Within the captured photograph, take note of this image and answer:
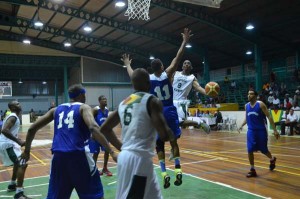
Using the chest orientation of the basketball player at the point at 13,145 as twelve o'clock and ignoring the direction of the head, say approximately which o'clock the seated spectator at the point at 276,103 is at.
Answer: The seated spectator is roughly at 11 o'clock from the basketball player.

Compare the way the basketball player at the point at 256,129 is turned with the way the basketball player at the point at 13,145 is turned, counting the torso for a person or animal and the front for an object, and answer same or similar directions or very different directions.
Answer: very different directions

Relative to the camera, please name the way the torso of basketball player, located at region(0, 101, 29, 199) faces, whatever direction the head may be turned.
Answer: to the viewer's right

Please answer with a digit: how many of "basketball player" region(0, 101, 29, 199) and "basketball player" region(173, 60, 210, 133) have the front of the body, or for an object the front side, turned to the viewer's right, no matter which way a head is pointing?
1

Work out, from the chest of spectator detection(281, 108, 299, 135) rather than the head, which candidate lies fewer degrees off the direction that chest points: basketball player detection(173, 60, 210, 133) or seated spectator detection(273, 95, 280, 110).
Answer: the basketball player

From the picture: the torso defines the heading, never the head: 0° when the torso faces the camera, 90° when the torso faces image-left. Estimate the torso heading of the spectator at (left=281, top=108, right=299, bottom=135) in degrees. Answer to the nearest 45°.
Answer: approximately 45°

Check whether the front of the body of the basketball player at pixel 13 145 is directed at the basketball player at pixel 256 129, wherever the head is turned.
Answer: yes

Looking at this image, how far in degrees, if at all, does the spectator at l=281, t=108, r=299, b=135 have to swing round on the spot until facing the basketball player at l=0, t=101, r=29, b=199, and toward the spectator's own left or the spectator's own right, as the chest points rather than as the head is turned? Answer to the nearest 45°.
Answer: approximately 45° to the spectator's own left

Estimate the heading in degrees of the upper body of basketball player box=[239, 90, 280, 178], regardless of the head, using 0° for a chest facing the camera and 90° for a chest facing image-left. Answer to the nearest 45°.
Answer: approximately 45°

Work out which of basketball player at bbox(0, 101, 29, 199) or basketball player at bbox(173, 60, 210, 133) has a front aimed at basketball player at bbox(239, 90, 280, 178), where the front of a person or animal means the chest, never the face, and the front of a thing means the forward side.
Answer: basketball player at bbox(0, 101, 29, 199)
